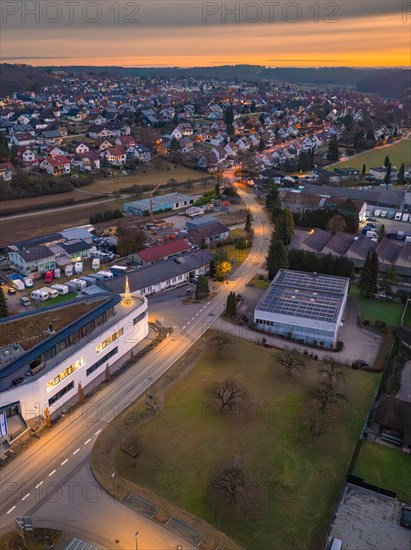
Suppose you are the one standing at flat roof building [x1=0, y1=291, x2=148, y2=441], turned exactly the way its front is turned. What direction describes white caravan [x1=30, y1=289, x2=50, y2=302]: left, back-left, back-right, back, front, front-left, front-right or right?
back-left

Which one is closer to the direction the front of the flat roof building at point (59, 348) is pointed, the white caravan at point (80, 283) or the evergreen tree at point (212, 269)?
the evergreen tree

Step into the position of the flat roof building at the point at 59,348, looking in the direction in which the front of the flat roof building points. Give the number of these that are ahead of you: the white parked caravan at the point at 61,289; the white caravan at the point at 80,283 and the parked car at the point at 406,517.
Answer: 1

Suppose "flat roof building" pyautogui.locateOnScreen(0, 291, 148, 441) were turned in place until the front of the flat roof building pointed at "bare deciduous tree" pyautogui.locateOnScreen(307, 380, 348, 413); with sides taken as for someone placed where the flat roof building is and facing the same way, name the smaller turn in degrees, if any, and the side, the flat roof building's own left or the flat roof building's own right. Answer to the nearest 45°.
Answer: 0° — it already faces it

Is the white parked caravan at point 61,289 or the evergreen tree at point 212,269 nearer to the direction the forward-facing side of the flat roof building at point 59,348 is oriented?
the evergreen tree

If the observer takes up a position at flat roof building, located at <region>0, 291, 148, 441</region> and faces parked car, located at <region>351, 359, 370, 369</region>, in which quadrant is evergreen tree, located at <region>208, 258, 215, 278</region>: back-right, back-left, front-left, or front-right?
front-left

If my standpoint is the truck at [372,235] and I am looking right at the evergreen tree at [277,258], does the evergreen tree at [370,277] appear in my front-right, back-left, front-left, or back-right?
front-left

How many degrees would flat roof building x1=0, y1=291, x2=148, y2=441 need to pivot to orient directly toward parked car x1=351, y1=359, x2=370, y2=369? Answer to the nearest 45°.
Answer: approximately 45° to its left

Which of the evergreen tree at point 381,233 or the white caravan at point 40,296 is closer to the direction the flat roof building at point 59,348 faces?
the evergreen tree

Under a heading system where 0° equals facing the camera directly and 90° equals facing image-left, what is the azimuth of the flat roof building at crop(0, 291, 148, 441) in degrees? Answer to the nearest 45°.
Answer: approximately 315°

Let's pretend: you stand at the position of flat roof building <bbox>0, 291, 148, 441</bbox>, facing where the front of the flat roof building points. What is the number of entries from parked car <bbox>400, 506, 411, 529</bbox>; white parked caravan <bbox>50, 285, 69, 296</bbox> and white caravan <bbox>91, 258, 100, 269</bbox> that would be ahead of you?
1

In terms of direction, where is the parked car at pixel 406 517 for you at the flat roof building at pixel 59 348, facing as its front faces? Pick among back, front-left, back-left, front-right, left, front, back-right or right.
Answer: front

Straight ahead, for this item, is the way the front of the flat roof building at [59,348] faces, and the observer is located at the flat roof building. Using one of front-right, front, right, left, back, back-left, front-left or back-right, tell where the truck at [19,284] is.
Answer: back-left

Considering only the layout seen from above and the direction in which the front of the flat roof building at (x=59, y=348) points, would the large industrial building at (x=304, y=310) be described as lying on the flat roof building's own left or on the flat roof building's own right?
on the flat roof building's own left

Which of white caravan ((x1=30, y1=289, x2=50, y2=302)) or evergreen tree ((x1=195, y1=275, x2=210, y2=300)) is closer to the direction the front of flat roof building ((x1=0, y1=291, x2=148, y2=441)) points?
the evergreen tree

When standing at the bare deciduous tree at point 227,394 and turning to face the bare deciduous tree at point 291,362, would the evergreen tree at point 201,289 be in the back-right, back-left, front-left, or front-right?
front-left
